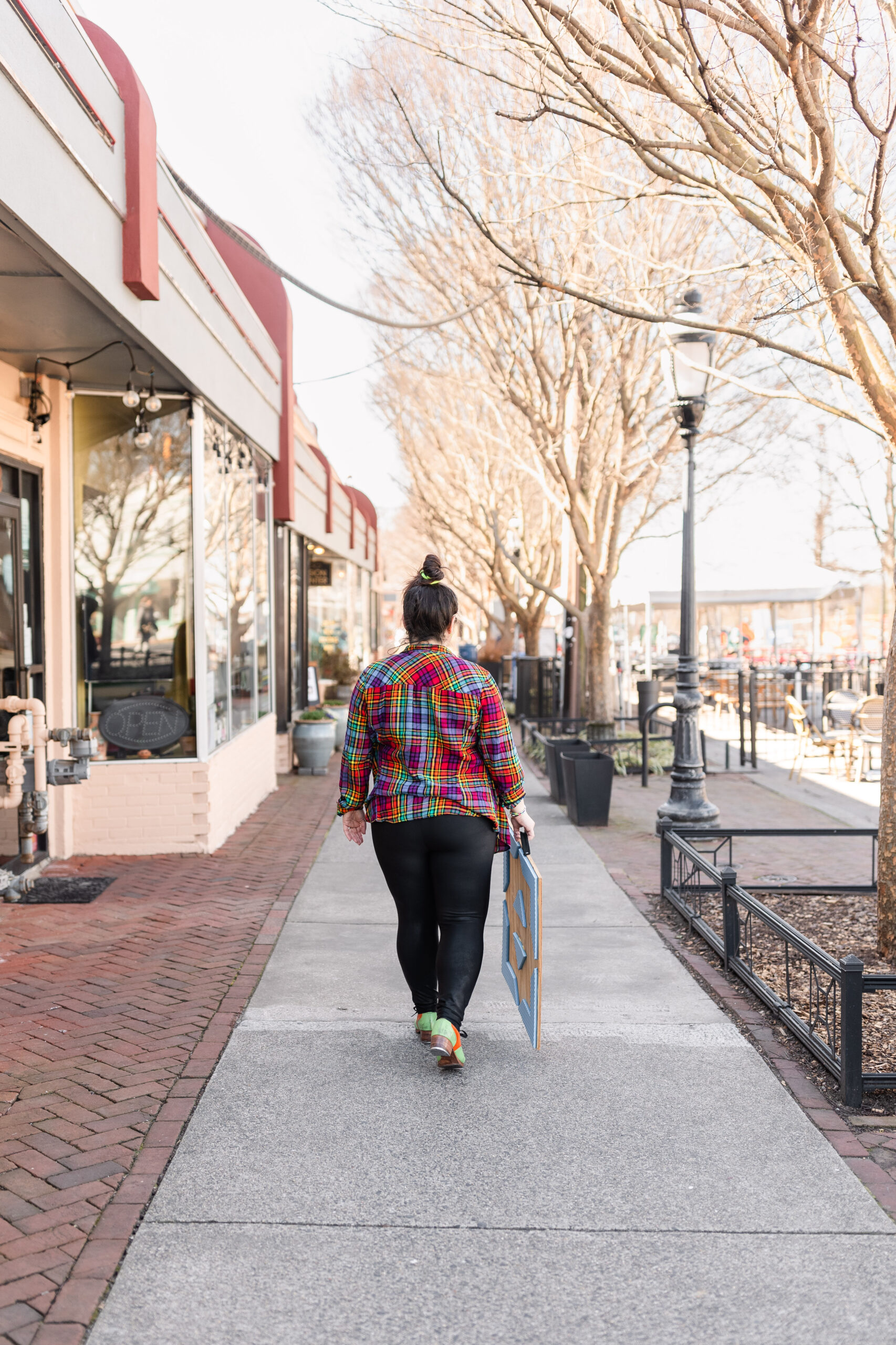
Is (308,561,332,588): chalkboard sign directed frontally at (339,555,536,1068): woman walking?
yes

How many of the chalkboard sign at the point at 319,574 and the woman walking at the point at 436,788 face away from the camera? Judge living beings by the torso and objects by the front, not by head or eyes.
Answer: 1

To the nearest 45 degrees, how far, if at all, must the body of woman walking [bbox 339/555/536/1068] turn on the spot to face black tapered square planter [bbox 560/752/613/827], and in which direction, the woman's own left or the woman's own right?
0° — they already face it

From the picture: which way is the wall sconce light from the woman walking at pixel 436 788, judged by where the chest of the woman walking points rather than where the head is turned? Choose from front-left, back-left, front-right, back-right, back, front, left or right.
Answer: front-left

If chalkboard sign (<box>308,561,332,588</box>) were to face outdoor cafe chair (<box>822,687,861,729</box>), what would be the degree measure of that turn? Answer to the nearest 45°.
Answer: approximately 45° to its left

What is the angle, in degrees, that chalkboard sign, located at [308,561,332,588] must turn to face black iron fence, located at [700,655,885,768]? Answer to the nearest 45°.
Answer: approximately 90° to its left

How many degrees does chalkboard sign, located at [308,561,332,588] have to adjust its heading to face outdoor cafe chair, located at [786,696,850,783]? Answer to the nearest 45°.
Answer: approximately 45° to its left

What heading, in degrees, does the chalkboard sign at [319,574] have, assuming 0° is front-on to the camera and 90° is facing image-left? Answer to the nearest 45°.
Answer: approximately 0°

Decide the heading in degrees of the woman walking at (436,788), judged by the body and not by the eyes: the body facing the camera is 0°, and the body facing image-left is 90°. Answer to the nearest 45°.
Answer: approximately 180°

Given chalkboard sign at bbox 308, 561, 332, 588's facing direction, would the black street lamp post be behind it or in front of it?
in front

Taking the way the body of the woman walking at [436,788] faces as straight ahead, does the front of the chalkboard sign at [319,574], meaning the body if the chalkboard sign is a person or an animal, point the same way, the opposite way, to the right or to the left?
the opposite way

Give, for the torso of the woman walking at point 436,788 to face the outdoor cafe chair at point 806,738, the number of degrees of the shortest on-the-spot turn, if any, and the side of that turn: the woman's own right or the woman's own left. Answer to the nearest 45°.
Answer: approximately 45° to the woman's own right

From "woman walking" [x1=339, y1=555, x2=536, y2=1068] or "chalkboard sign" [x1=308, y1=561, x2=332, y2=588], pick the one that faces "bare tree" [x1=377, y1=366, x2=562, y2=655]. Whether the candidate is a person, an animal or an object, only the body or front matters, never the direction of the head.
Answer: the woman walking

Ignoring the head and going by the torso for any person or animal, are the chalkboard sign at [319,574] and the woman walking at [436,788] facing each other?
yes
